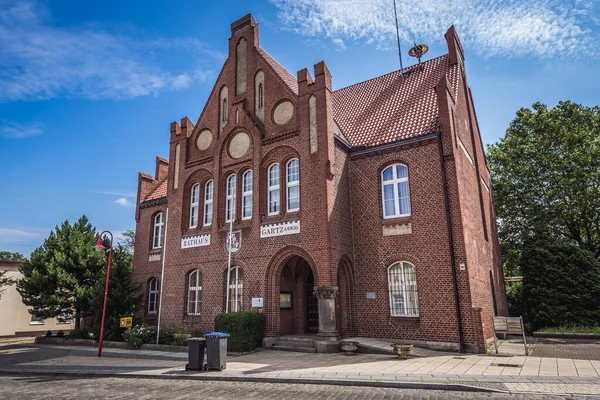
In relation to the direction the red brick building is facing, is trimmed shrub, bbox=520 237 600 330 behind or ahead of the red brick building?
behind

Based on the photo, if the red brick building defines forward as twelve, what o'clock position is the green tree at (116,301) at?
The green tree is roughly at 2 o'clock from the red brick building.

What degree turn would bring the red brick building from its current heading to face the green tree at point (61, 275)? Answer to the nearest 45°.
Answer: approximately 45° to its right

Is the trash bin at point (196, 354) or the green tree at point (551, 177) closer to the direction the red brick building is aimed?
the trash bin

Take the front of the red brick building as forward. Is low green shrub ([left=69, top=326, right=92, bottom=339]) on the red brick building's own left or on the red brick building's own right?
on the red brick building's own right

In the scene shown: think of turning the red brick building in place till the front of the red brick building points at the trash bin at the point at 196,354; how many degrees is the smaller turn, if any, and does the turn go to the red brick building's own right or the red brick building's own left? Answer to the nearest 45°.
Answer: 0° — it already faces it

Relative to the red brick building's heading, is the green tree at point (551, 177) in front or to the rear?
to the rear

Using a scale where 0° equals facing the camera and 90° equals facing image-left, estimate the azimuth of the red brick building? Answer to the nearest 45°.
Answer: approximately 45°
